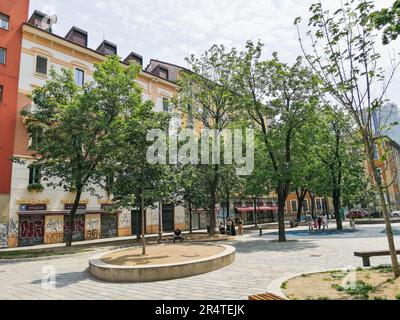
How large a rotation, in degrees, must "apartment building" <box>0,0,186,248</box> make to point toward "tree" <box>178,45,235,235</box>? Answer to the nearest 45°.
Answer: approximately 45° to its left

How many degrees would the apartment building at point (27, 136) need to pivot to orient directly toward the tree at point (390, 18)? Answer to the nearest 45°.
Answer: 0° — it already faces it

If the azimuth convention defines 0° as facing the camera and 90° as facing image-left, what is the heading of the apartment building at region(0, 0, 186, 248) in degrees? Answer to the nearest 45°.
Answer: approximately 315°

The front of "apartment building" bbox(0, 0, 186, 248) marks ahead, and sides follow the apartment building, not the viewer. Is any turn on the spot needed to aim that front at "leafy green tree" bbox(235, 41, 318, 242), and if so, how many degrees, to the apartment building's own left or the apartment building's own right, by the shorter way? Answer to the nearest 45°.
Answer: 0° — it already faces it

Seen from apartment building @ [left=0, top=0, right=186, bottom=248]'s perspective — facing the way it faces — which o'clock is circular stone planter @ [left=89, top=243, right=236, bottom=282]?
The circular stone planter is roughly at 1 o'clock from the apartment building.

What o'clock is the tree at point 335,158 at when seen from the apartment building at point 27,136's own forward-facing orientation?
The tree is roughly at 11 o'clock from the apartment building.
